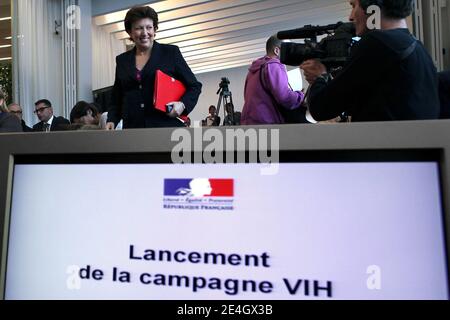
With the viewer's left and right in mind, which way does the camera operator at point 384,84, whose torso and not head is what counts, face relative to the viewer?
facing away from the viewer and to the left of the viewer

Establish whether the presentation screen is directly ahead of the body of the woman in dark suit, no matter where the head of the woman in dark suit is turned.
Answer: yes

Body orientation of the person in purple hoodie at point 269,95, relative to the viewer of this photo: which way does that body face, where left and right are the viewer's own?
facing away from the viewer and to the right of the viewer

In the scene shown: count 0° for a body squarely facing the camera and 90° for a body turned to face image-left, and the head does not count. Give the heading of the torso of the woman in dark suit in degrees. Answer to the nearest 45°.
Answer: approximately 0°

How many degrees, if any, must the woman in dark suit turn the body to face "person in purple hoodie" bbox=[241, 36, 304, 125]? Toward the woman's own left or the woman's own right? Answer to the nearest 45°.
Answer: approximately 90° to the woman's own left

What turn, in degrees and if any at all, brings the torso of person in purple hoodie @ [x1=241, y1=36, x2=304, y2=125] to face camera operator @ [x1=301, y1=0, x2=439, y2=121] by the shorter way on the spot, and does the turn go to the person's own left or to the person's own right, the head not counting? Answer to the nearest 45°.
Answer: approximately 135° to the person's own right

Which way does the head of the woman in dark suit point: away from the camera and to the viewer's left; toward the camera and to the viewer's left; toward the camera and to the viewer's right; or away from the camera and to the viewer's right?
toward the camera and to the viewer's right

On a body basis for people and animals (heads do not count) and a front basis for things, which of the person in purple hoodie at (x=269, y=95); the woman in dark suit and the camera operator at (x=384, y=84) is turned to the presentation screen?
the woman in dark suit
